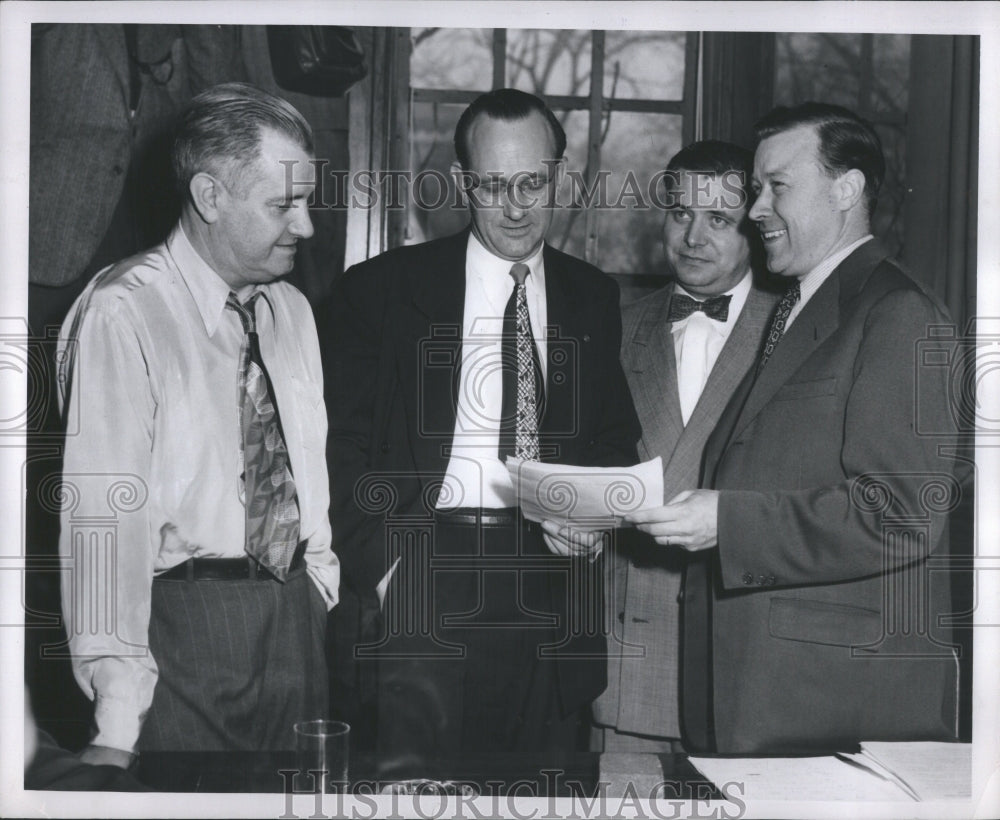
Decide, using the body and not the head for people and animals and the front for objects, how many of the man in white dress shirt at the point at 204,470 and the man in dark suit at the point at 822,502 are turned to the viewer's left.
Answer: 1

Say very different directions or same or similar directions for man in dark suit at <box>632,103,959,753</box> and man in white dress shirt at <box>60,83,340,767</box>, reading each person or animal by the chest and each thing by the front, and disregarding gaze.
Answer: very different directions

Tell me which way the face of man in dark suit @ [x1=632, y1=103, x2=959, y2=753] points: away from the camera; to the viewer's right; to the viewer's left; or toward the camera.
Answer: to the viewer's left

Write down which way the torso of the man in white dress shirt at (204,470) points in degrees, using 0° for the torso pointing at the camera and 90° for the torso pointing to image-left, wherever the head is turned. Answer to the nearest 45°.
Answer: approximately 315°

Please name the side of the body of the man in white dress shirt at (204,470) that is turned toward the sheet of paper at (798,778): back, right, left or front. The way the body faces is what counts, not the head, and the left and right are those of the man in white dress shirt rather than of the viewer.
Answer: front

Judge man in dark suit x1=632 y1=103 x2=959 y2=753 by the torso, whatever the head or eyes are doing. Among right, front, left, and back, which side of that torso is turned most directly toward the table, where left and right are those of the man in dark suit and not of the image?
front

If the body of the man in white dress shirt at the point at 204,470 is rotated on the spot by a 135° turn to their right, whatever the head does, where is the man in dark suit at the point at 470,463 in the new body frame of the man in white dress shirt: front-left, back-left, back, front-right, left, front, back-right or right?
back

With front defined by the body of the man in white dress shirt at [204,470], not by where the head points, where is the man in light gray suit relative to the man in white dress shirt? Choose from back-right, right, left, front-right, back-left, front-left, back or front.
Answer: front-left

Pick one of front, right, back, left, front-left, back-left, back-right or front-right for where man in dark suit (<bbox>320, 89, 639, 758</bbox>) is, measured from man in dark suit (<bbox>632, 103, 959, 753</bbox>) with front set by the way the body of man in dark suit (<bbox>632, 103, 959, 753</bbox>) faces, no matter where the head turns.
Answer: front

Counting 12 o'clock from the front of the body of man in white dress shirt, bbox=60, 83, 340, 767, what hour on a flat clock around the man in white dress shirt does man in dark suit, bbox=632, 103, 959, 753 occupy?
The man in dark suit is roughly at 11 o'clock from the man in white dress shirt.

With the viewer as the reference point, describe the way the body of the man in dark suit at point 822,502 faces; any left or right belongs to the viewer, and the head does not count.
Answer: facing to the left of the viewer
